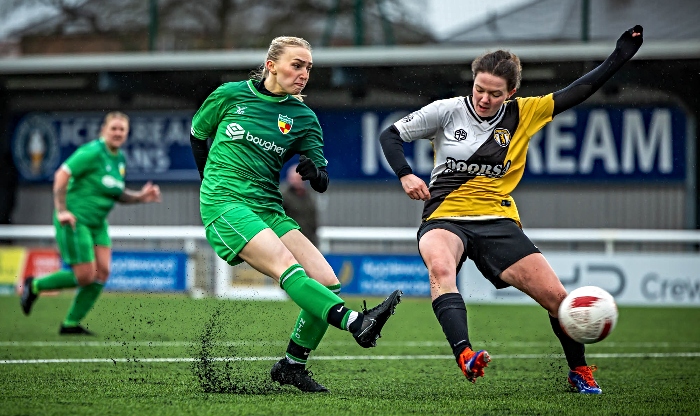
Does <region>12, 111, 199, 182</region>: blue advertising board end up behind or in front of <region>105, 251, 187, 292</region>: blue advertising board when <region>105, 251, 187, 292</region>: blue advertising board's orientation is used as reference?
behind

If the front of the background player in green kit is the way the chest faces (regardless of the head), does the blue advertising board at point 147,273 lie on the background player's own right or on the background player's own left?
on the background player's own left

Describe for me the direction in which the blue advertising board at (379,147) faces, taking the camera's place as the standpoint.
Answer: facing the viewer

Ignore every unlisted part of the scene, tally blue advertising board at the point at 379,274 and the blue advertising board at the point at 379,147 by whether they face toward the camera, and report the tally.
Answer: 2

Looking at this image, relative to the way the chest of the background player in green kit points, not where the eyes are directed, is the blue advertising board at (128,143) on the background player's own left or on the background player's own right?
on the background player's own left

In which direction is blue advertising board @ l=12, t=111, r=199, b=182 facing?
toward the camera

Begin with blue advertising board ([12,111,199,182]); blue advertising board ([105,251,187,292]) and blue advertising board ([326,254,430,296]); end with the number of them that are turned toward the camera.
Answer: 3

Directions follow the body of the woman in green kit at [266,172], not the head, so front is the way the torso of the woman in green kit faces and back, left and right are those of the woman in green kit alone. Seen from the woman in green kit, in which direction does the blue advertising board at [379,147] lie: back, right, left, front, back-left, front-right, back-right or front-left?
back-left

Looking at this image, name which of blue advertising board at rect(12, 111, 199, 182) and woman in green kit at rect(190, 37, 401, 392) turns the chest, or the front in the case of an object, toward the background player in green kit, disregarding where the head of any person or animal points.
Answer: the blue advertising board

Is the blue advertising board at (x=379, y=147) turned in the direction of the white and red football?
yes

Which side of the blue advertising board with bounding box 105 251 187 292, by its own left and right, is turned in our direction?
front

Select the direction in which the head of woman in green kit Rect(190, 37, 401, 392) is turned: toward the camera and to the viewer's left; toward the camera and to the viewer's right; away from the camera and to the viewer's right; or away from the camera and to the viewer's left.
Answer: toward the camera and to the viewer's right
